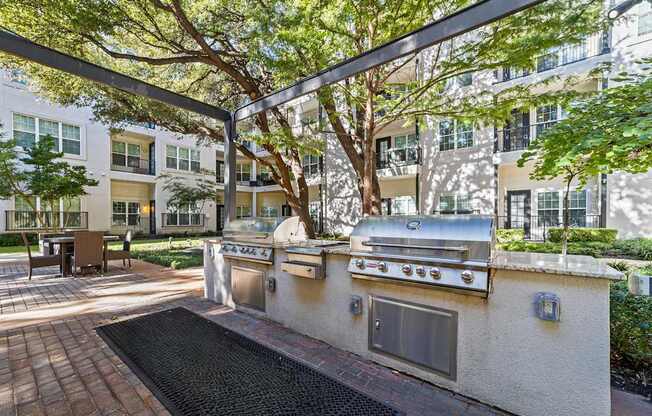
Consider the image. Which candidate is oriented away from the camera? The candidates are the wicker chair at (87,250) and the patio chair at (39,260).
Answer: the wicker chair

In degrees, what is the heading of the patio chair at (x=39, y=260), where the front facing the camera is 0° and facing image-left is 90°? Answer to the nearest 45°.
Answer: approximately 270°

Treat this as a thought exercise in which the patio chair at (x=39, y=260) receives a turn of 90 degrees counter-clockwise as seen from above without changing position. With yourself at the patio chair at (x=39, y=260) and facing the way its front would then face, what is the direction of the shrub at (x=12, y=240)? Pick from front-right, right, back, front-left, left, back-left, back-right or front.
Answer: front

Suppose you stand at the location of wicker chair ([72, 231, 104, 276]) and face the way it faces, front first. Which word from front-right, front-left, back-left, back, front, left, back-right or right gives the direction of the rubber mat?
back

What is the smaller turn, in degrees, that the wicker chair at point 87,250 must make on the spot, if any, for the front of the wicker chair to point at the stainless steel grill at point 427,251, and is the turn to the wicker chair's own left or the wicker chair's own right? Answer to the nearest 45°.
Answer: approximately 180°

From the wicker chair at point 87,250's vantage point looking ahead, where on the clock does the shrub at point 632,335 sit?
The shrub is roughly at 5 o'clock from the wicker chair.

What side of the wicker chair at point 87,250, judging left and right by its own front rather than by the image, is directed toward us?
back

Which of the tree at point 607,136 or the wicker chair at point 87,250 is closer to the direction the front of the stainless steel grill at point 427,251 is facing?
the wicker chair

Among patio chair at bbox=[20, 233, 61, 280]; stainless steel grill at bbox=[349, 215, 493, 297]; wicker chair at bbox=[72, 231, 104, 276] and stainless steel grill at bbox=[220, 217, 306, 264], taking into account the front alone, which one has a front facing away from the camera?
the wicker chair
